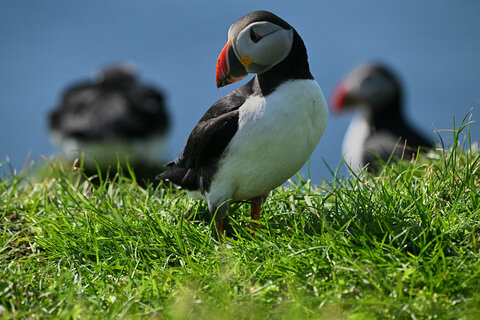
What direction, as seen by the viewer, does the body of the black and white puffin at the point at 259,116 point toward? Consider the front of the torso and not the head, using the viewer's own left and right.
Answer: facing the viewer and to the right of the viewer

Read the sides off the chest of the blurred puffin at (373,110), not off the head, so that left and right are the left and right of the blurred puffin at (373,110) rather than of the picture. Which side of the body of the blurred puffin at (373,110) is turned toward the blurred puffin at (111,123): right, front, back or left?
front

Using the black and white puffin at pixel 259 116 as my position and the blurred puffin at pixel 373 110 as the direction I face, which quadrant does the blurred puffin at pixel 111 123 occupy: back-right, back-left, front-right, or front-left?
front-left

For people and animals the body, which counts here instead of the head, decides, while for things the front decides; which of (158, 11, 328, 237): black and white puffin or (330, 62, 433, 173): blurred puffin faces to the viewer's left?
the blurred puffin

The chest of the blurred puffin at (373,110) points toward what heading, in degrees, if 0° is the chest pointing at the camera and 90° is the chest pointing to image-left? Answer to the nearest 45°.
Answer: approximately 90°

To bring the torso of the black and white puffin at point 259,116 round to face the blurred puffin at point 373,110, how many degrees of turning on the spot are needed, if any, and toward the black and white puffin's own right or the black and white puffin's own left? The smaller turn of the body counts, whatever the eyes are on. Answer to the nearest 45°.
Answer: approximately 135° to the black and white puffin's own left

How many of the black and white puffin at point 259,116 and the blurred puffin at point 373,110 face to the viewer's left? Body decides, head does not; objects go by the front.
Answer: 1

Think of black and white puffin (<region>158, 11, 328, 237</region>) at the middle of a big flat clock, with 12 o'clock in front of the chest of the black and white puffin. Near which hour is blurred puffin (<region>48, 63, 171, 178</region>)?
The blurred puffin is roughly at 7 o'clock from the black and white puffin.

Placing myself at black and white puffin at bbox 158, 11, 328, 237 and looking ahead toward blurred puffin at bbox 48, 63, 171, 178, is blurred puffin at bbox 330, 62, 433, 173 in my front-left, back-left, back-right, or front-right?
front-right
